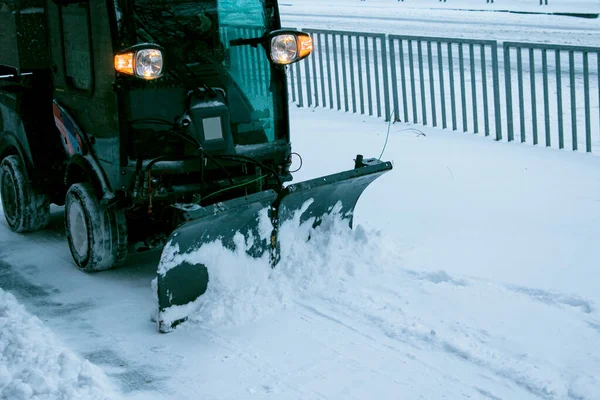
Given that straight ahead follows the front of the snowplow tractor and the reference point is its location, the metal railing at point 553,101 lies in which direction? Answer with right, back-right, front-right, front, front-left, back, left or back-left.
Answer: left

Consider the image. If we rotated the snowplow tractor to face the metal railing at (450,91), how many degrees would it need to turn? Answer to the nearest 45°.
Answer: approximately 90° to its left

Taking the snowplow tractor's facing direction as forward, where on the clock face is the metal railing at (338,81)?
The metal railing is roughly at 8 o'clock from the snowplow tractor.

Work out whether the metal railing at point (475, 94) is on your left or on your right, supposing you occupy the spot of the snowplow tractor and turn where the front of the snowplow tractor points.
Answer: on your left

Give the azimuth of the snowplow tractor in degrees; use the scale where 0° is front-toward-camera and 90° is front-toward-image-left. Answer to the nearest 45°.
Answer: approximately 315°
